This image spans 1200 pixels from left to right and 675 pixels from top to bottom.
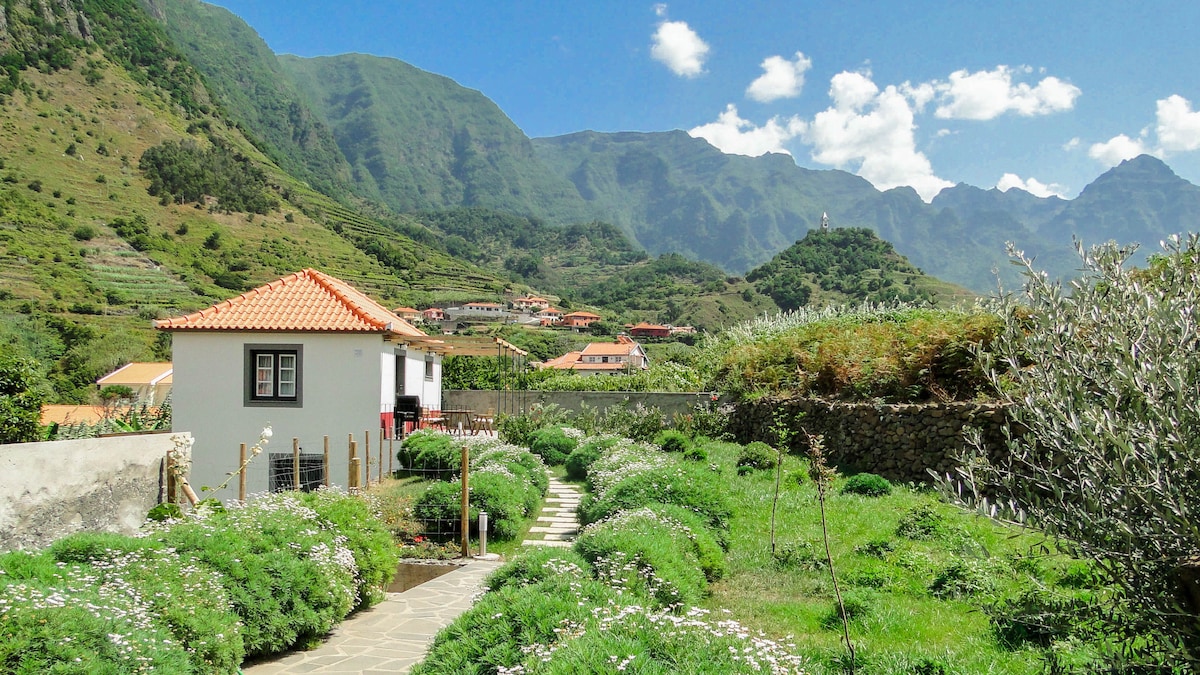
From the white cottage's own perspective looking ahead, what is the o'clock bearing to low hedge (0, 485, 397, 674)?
The low hedge is roughly at 3 o'clock from the white cottage.

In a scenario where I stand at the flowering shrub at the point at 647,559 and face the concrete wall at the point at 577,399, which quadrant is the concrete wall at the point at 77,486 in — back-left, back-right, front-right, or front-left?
front-left

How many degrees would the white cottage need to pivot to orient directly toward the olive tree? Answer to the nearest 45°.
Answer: approximately 90° to its right

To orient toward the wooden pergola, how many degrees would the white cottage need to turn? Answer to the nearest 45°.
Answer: approximately 45° to its left

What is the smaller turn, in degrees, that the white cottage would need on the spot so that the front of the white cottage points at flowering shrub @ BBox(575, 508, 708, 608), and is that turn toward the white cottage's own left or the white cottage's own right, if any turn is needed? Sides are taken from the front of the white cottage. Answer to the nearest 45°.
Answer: approximately 90° to the white cottage's own right

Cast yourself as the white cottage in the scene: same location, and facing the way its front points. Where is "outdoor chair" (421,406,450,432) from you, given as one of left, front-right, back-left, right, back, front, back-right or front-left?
front-left

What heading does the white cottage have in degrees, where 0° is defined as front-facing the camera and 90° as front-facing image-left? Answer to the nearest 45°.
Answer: approximately 270°

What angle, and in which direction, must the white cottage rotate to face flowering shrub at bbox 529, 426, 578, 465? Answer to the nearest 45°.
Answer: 0° — it already faces it

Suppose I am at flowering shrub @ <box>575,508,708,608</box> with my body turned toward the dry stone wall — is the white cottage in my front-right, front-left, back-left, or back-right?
front-left

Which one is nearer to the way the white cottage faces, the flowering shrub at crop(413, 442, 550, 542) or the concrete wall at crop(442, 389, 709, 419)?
the concrete wall

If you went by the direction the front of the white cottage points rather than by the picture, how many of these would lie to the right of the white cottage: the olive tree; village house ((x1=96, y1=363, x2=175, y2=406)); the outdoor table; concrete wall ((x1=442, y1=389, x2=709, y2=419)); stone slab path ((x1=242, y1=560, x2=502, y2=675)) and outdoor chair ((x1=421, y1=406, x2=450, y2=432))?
2

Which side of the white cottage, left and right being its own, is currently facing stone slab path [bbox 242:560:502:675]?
right
